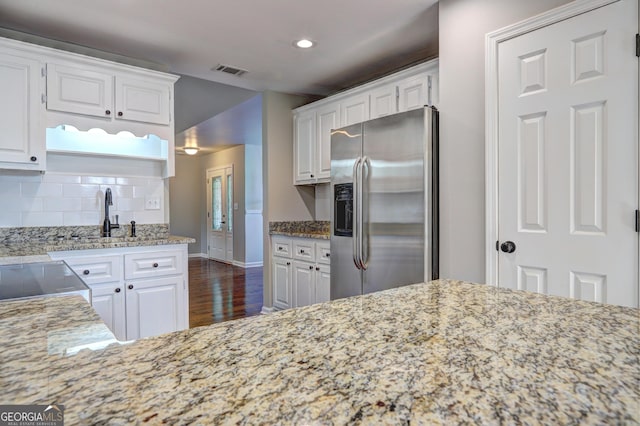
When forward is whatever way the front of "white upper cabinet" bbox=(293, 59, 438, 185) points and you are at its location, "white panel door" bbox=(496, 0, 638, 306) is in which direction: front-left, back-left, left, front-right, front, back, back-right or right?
left

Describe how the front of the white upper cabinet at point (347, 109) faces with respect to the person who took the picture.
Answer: facing the viewer and to the left of the viewer

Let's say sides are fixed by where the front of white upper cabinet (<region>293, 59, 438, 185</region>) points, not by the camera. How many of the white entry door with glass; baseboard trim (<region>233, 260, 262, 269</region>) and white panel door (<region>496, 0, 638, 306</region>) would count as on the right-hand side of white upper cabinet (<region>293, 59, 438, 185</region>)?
2

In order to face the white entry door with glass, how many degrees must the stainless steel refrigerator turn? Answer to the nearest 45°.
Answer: approximately 90° to its right

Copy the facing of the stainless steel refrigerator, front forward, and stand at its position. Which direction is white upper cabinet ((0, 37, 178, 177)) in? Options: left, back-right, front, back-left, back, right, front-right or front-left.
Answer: front-right

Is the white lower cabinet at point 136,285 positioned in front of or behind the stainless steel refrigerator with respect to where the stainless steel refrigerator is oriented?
in front

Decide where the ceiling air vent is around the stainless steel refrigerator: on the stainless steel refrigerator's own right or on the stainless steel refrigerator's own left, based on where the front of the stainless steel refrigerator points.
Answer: on the stainless steel refrigerator's own right

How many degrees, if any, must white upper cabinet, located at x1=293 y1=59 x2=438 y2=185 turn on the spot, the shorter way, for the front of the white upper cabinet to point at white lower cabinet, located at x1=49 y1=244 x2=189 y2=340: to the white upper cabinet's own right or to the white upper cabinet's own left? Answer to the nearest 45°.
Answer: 0° — it already faces it

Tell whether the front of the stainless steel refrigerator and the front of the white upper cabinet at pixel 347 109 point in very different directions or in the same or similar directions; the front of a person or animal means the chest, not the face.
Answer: same or similar directions

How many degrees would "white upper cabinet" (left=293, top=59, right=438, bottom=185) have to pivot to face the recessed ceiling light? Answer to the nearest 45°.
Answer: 0° — it already faces it

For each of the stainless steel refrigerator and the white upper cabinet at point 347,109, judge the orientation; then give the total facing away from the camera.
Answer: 0
